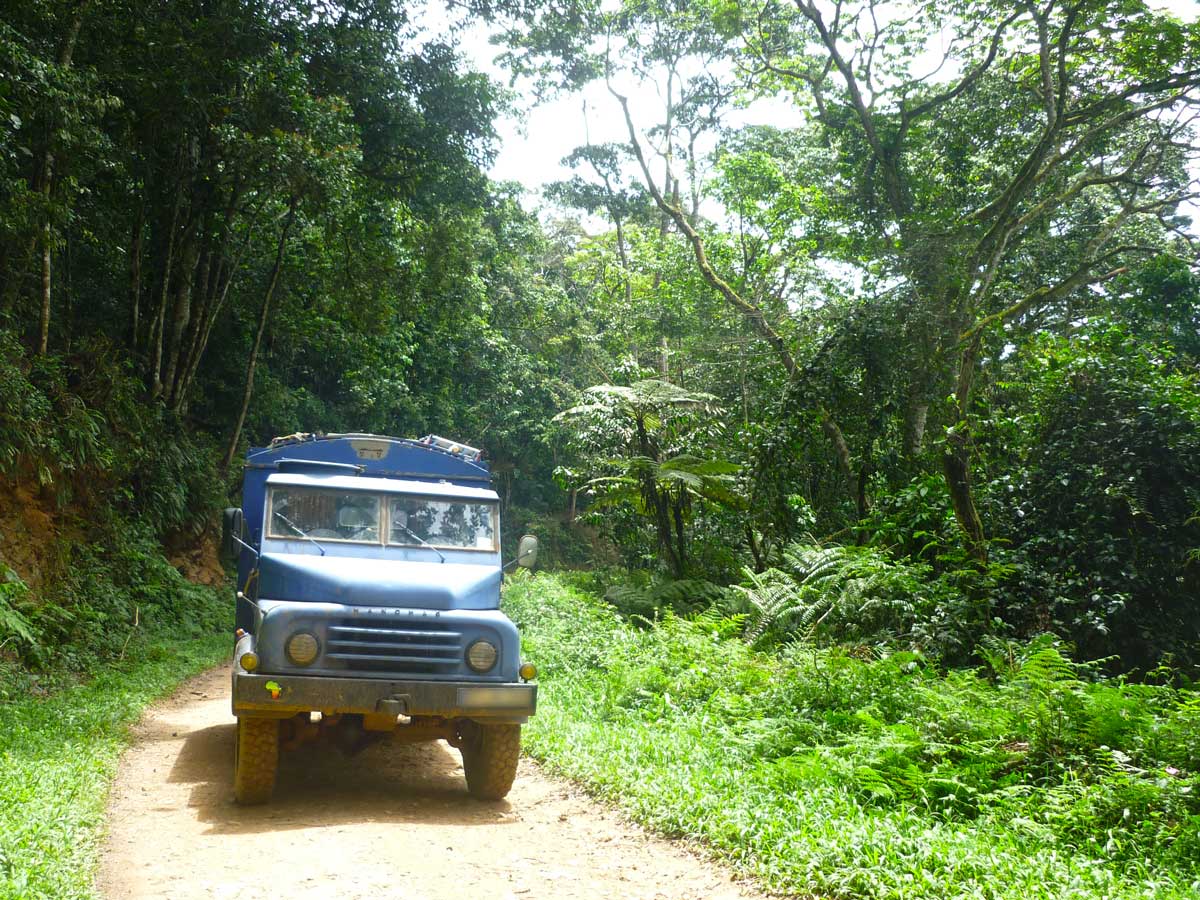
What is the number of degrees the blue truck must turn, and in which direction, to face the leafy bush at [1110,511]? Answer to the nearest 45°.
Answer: approximately 90° to its left

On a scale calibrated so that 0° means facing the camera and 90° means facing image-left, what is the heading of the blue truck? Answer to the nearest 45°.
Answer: approximately 0°

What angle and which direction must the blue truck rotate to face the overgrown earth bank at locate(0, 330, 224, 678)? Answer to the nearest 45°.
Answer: approximately 135° to its right

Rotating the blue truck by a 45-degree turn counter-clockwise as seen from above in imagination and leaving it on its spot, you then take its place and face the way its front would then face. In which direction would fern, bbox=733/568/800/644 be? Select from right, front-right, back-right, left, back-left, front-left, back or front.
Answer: left

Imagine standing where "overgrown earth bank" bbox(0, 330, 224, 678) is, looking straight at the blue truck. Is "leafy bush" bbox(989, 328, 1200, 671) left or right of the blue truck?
left
